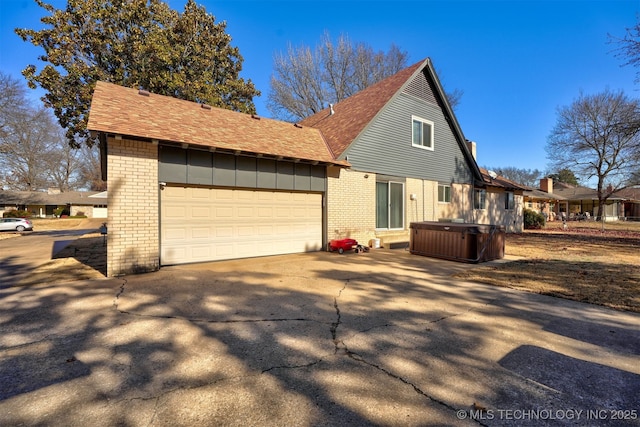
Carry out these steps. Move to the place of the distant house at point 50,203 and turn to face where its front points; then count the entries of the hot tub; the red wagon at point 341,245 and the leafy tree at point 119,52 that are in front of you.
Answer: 3

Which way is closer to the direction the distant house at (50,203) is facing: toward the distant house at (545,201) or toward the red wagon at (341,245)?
the red wagon

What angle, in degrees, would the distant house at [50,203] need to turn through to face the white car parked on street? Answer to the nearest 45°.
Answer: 0° — it already faces it

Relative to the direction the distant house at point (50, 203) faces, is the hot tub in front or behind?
in front

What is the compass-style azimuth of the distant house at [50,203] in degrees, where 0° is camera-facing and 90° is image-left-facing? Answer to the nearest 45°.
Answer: approximately 0°

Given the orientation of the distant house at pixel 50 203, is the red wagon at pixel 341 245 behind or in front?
in front
